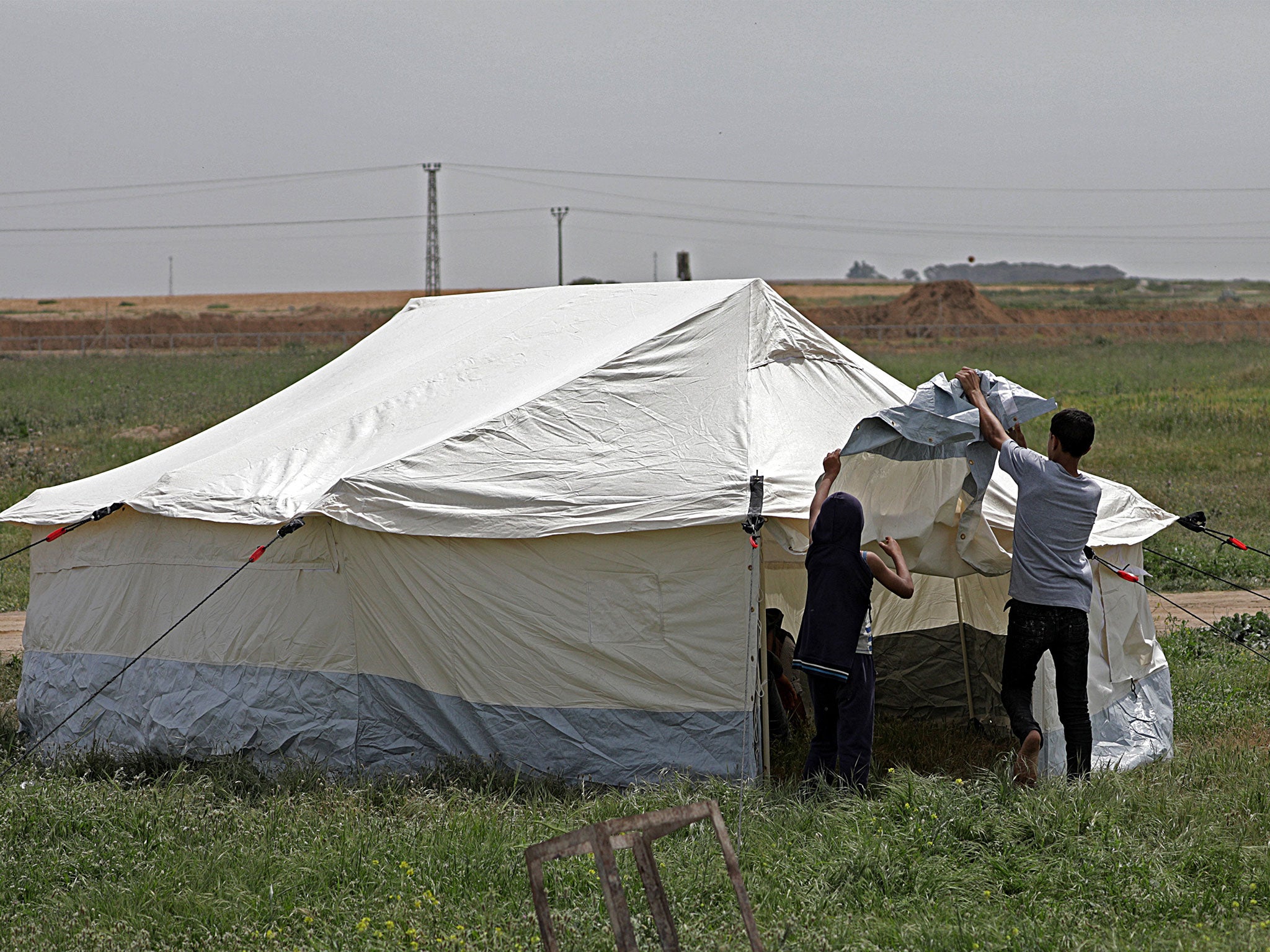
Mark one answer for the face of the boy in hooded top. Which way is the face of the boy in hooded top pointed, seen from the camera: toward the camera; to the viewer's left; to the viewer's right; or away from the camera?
away from the camera

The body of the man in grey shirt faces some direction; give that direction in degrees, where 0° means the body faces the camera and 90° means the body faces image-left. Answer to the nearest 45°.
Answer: approximately 135°

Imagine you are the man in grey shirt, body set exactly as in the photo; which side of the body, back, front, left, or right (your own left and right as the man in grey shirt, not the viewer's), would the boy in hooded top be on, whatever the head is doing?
left

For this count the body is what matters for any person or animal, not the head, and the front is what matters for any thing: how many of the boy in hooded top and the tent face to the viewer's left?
0

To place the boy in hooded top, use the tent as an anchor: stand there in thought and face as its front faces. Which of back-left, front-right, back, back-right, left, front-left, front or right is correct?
front

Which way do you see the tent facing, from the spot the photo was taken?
facing the viewer and to the right of the viewer

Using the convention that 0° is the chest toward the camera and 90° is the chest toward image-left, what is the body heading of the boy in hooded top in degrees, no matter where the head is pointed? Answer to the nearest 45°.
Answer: approximately 225°

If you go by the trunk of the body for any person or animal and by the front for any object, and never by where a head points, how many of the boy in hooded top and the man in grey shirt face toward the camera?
0
